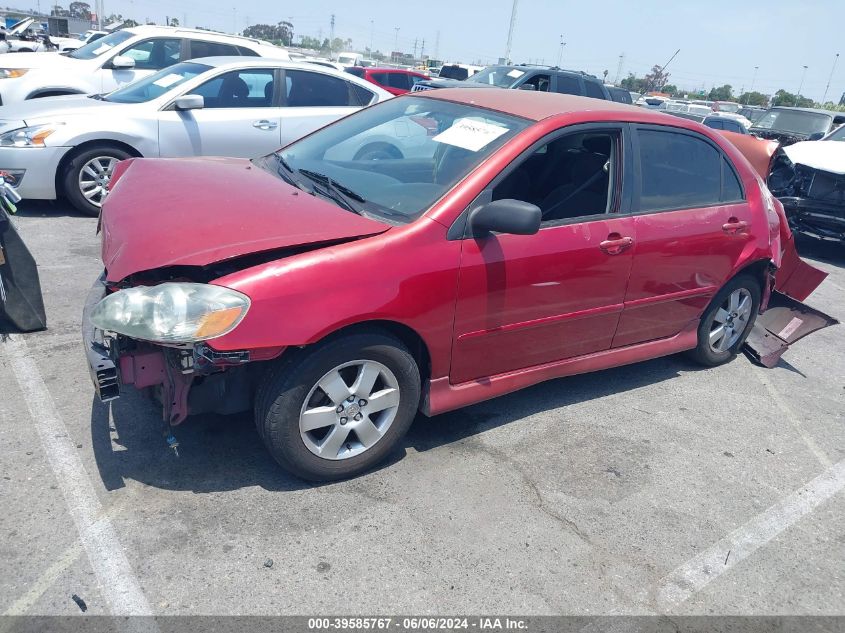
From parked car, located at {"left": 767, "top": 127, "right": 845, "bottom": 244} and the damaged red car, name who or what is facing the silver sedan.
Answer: the parked car

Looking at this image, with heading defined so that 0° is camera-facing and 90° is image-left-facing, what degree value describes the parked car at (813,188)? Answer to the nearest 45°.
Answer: approximately 45°

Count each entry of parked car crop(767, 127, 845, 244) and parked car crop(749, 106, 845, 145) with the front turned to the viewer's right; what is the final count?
0

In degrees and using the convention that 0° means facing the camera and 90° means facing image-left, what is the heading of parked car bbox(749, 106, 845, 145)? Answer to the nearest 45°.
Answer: approximately 45°

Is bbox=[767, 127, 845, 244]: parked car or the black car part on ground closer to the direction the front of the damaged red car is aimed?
the black car part on ground

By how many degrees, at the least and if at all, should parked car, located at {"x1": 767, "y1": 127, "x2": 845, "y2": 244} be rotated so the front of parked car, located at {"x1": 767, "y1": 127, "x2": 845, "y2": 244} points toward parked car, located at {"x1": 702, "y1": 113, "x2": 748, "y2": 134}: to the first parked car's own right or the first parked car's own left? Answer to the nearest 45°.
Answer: approximately 135° to the first parked car's own right

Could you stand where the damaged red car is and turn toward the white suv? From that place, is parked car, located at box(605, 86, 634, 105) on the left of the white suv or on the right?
right

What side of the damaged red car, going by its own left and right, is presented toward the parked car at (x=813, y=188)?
back

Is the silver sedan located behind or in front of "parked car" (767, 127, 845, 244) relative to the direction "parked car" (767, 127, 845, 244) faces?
in front
